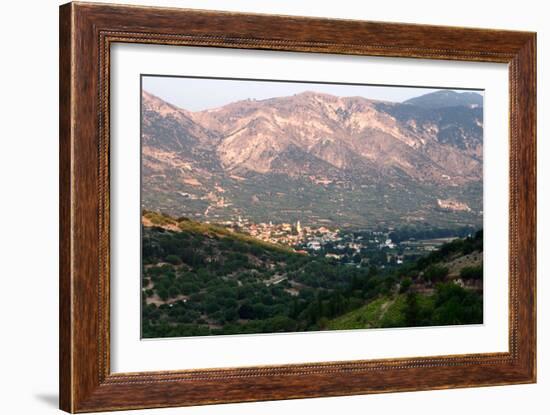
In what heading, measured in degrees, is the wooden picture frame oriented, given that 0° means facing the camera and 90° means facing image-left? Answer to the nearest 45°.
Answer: approximately 315°
